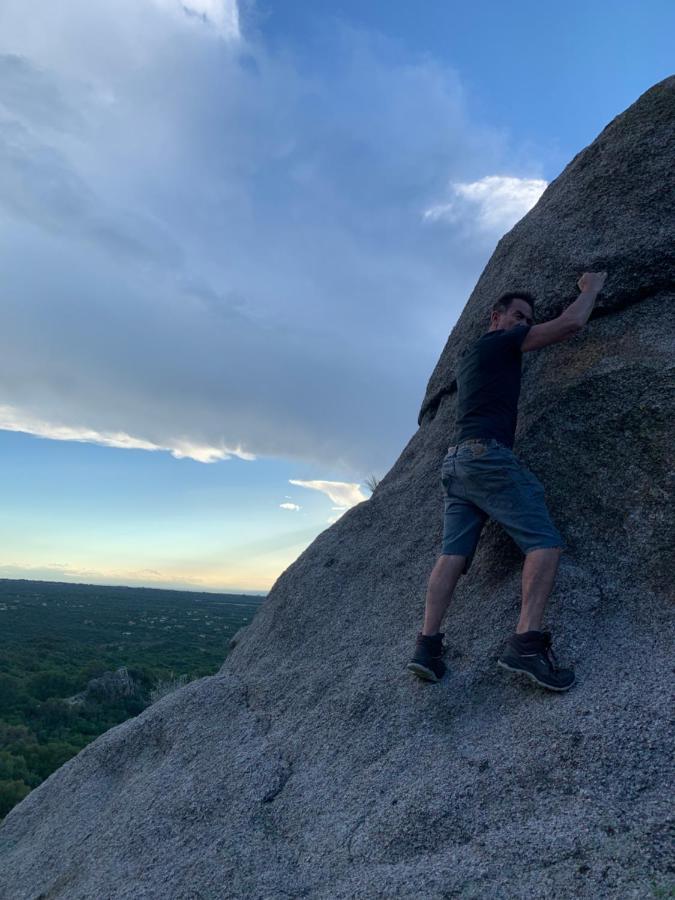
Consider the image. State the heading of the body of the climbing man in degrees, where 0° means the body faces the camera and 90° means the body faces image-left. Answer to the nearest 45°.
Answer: approximately 225°
